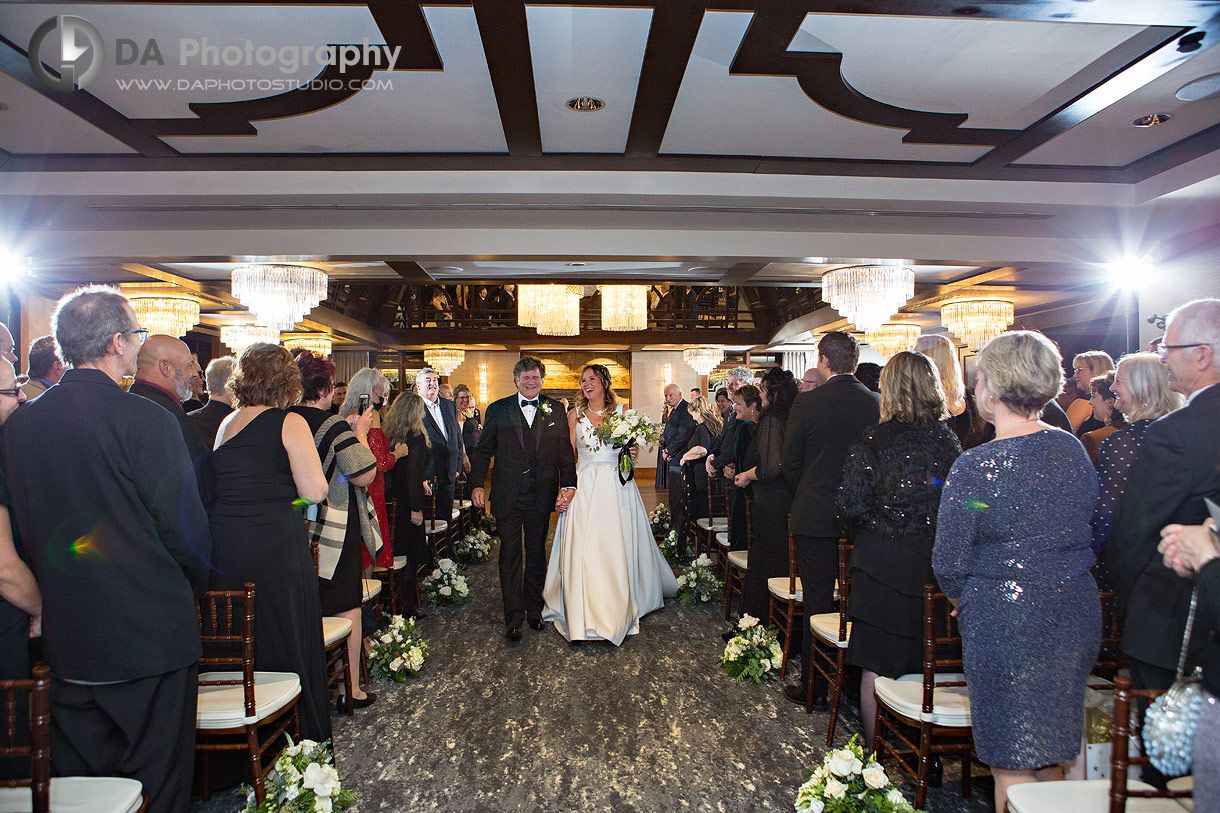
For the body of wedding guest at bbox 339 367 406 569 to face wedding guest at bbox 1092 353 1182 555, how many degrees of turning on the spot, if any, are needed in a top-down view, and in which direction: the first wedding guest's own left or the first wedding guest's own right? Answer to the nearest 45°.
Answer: approximately 45° to the first wedding guest's own right

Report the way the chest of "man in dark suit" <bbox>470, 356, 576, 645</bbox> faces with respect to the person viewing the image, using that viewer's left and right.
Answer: facing the viewer

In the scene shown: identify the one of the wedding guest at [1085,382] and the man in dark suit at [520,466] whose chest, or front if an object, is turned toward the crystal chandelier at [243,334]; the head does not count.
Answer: the wedding guest

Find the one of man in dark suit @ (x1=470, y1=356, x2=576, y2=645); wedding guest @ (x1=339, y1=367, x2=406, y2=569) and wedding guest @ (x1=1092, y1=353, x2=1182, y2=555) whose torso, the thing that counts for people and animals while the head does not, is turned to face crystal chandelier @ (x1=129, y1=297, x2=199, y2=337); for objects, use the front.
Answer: wedding guest @ (x1=1092, y1=353, x2=1182, y2=555)

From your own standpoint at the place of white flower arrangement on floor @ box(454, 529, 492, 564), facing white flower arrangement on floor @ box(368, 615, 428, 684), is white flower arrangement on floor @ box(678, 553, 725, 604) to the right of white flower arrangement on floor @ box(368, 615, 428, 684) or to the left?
left

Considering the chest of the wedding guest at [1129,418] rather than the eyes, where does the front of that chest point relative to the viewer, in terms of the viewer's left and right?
facing to the left of the viewer

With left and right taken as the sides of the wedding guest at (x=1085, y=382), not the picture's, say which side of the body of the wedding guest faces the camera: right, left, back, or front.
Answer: left

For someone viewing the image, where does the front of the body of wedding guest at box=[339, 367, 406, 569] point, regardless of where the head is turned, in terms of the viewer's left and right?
facing to the right of the viewer

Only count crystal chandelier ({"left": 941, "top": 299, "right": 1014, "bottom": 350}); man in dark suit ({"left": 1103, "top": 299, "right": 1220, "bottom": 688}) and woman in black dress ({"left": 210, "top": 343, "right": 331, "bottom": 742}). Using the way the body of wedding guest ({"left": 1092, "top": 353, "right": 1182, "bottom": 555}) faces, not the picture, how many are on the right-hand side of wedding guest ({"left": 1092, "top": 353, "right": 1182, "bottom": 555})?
1

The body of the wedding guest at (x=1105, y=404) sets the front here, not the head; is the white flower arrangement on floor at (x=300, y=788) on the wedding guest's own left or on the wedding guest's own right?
on the wedding guest's own left

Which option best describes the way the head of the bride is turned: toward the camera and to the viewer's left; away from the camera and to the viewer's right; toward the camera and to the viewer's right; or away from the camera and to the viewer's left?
toward the camera and to the viewer's left

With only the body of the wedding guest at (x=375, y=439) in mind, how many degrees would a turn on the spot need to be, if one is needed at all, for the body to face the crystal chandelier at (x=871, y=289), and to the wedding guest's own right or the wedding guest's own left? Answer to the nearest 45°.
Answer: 0° — they already face it

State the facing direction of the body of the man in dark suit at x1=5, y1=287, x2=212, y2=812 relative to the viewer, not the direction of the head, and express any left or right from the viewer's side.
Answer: facing away from the viewer and to the right of the viewer

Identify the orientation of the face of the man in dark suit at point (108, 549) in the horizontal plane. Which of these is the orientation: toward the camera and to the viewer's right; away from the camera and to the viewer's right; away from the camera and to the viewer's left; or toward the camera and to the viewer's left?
away from the camera and to the viewer's right

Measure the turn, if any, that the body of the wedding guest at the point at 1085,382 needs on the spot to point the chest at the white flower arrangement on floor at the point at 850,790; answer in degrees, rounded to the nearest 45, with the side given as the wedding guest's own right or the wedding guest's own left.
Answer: approximately 90° to the wedding guest's own left

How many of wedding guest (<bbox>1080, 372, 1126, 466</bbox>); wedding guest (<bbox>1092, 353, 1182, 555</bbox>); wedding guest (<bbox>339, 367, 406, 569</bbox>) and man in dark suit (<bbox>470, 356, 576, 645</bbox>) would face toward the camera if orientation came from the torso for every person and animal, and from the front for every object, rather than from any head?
1
